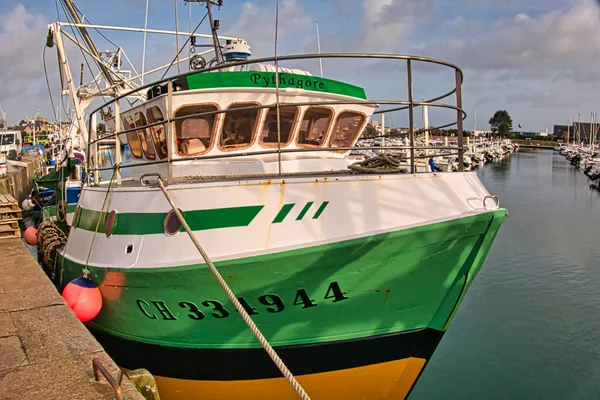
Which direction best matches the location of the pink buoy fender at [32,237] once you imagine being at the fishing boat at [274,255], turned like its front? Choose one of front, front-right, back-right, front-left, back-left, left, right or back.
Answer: back
